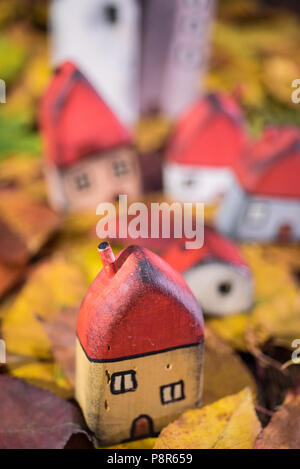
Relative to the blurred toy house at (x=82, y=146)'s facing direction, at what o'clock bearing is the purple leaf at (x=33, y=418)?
The purple leaf is roughly at 12 o'clock from the blurred toy house.

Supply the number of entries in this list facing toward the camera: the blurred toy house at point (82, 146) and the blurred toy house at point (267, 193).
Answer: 2

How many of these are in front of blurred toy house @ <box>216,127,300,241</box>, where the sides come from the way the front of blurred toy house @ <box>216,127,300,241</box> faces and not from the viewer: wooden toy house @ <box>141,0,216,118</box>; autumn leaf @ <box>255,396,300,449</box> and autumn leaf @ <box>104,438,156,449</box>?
2

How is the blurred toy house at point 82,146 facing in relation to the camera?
toward the camera

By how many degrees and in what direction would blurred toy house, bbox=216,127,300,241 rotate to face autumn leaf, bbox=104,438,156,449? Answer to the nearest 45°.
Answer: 0° — it already faces it

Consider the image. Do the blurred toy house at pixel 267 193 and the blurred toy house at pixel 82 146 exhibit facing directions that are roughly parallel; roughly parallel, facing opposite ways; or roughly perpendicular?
roughly parallel

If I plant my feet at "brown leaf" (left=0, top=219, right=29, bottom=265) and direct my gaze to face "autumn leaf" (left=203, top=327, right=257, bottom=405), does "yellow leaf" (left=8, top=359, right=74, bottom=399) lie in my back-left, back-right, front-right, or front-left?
front-right

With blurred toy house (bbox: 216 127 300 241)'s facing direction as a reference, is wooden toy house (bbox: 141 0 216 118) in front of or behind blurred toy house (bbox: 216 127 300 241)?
behind
